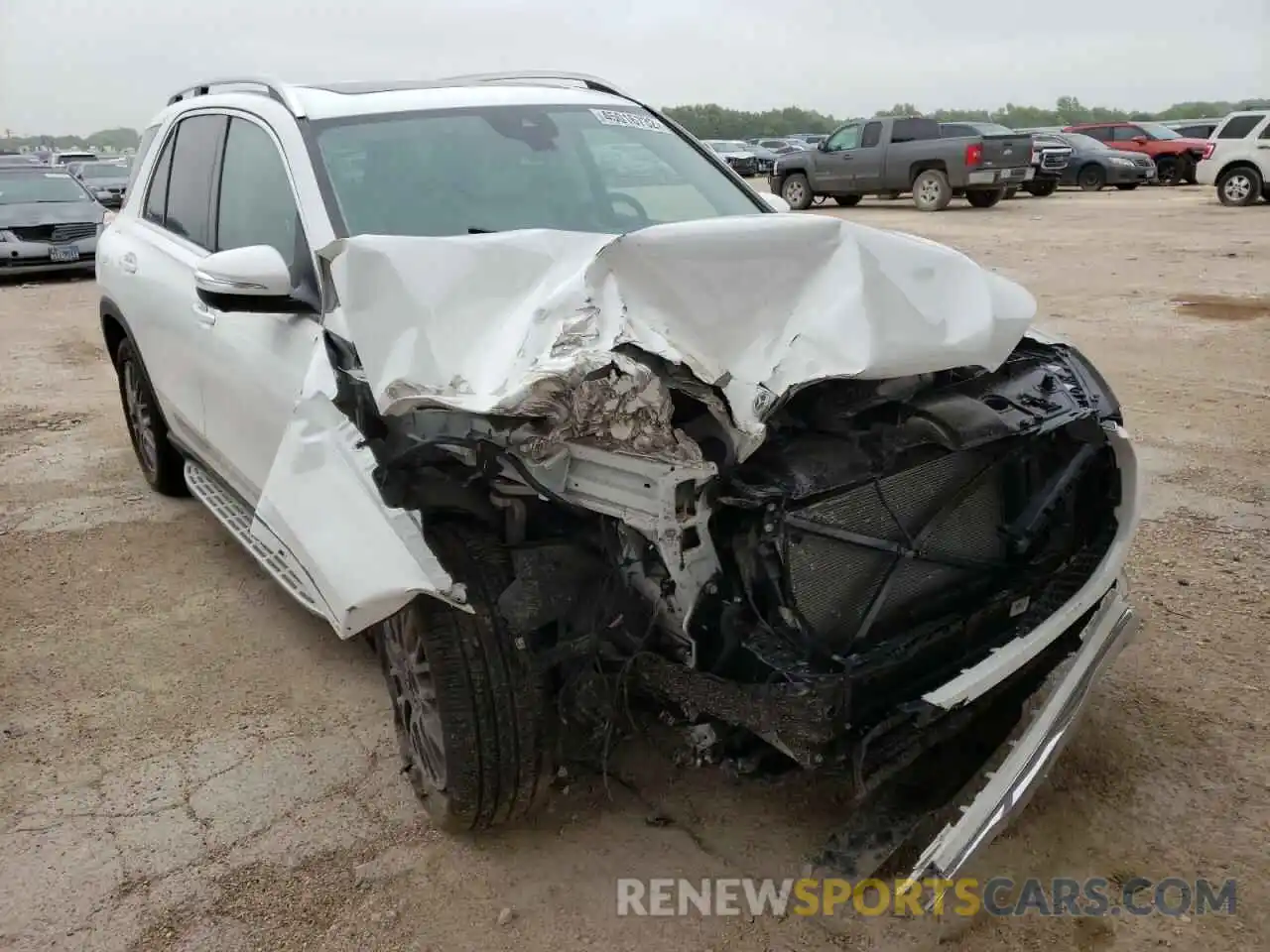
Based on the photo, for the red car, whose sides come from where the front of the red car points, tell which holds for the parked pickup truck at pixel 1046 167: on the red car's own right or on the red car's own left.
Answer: on the red car's own right

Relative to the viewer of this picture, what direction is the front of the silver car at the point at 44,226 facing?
facing the viewer and to the right of the viewer

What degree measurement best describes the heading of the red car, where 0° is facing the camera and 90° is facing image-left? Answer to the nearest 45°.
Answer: approximately 315°

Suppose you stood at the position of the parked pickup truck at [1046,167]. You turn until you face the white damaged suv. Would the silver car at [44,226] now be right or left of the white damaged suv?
right

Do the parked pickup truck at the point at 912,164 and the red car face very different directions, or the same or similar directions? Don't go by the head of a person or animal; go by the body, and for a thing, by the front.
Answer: very different directions

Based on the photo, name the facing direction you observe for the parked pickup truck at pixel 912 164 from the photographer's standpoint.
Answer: facing away from the viewer and to the left of the viewer

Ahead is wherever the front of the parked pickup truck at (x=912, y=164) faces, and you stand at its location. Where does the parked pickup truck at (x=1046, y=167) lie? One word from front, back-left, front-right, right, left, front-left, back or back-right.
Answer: right

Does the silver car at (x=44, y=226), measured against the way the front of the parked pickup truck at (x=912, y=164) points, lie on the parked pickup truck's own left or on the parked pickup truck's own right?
on the parked pickup truck's own left

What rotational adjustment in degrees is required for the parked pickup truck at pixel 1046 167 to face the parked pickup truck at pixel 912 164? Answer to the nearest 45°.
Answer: approximately 90° to its right

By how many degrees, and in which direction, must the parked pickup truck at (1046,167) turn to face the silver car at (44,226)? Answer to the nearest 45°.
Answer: approximately 90° to its right

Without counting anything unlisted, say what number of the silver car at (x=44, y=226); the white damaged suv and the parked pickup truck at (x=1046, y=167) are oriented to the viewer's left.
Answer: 0

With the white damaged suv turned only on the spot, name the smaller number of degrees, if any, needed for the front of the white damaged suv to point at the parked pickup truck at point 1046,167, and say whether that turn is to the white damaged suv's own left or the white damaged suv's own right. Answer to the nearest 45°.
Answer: approximately 90° to the white damaged suv's own left

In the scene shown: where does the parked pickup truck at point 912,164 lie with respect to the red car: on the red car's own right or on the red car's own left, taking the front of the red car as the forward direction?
on the red car's own right

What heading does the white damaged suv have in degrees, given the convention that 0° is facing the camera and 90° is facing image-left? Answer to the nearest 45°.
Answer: approximately 315°
